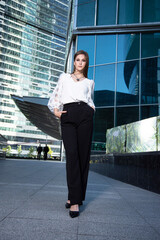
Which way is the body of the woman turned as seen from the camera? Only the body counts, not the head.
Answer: toward the camera
